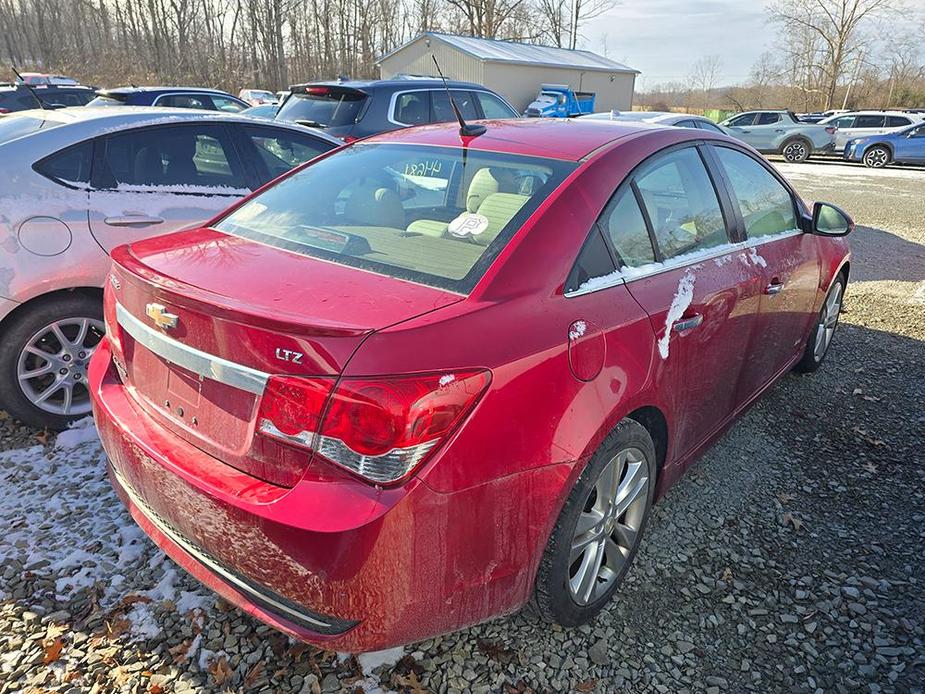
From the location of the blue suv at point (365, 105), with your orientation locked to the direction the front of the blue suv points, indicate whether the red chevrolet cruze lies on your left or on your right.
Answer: on your right

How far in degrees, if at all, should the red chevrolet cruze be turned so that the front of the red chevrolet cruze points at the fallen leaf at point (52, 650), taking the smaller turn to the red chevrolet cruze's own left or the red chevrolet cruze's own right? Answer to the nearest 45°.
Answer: approximately 135° to the red chevrolet cruze's own left

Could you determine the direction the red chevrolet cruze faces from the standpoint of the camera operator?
facing away from the viewer and to the right of the viewer

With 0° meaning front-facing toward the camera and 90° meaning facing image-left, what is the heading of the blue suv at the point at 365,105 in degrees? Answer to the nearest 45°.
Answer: approximately 225°

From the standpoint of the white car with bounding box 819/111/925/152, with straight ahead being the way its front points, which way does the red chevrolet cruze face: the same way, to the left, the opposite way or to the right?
to the right

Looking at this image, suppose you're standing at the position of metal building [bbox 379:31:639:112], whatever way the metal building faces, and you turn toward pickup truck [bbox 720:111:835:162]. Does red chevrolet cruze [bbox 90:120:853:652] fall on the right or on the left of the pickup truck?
right

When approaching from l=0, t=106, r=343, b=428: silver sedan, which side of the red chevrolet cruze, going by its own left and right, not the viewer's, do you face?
left

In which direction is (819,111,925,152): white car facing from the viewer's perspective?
to the viewer's left
